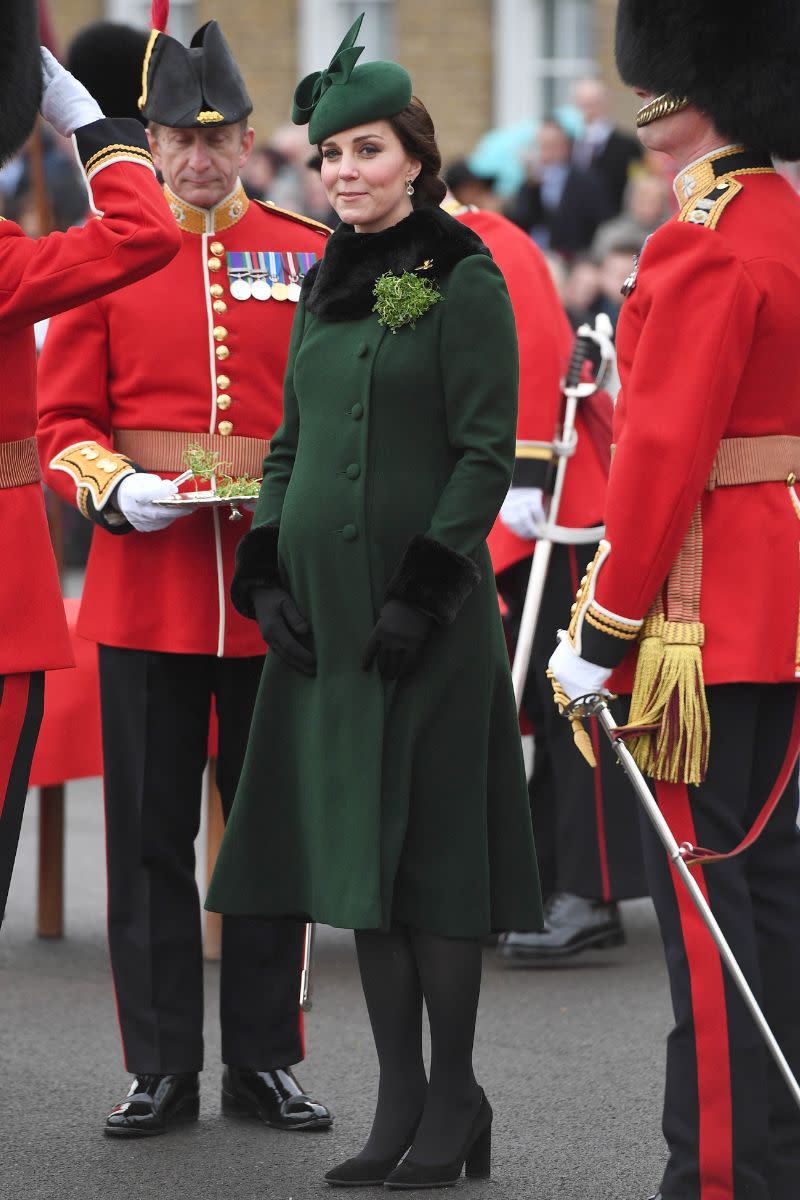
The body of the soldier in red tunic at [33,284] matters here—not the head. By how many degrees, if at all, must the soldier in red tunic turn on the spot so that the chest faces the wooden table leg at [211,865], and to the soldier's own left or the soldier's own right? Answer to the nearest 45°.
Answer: approximately 45° to the soldier's own left

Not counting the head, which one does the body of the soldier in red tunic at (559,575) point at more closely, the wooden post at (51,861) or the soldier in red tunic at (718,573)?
the wooden post

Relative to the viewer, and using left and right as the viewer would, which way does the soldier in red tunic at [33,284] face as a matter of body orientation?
facing away from the viewer and to the right of the viewer

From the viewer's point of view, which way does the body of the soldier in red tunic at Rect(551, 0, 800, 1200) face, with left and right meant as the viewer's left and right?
facing away from the viewer and to the left of the viewer

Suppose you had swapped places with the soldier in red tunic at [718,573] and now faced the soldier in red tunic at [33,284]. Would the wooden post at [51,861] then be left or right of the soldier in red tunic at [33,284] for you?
right

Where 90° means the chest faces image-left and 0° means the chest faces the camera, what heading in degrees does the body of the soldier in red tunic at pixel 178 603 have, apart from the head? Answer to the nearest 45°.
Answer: approximately 0°

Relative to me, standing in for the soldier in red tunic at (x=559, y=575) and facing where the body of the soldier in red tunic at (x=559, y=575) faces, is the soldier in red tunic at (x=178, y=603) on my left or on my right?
on my left

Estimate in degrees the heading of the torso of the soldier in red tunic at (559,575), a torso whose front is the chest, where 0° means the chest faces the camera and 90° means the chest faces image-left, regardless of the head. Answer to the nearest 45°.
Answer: approximately 90°

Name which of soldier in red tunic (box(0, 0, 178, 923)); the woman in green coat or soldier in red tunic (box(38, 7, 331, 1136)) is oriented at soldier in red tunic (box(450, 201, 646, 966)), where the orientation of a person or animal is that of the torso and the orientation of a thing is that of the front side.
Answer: soldier in red tunic (box(0, 0, 178, 923))
